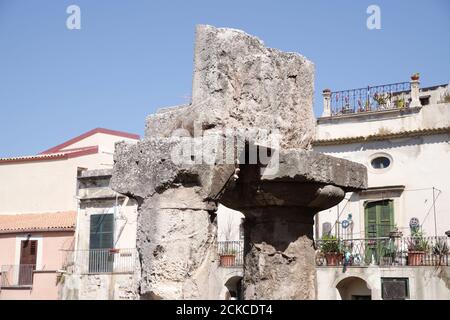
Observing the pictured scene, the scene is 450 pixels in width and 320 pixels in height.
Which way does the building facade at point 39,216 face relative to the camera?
toward the camera

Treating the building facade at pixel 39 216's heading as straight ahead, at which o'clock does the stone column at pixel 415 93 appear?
The stone column is roughly at 10 o'clock from the building facade.

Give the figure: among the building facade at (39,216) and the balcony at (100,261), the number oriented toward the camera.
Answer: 2

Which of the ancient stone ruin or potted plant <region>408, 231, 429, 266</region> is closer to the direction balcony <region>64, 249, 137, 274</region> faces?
the ancient stone ruin

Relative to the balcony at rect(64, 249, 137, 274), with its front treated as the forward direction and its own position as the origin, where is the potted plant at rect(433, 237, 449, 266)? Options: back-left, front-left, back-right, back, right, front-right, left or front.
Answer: front-left

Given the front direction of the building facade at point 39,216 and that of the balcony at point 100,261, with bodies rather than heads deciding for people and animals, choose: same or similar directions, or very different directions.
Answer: same or similar directions

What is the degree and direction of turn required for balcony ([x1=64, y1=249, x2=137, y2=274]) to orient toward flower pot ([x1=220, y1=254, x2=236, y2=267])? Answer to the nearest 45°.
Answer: approximately 45° to its left

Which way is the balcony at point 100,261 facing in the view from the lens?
facing the viewer

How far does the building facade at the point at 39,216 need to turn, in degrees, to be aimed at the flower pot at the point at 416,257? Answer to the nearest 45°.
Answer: approximately 45° to its left

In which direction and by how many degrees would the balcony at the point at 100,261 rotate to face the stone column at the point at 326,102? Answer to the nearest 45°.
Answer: approximately 90° to its left

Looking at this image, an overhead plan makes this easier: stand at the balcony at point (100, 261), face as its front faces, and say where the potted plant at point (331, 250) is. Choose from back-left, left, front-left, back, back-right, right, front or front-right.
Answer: front-left

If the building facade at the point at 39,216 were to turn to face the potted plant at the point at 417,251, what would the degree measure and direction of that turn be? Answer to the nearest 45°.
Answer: approximately 45° to its left

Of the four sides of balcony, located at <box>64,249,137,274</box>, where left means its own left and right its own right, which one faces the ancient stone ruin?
front

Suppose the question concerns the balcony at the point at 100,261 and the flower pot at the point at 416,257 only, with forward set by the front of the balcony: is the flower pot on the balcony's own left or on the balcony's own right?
on the balcony's own left

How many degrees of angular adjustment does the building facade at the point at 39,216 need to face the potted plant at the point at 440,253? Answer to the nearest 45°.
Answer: approximately 45° to its left
